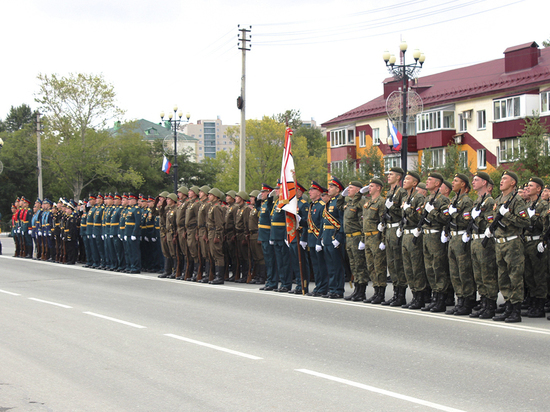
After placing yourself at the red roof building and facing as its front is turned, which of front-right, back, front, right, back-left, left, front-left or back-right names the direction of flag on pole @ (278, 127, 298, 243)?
front-left

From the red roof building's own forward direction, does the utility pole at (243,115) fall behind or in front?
in front

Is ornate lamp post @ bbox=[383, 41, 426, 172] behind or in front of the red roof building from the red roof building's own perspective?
in front

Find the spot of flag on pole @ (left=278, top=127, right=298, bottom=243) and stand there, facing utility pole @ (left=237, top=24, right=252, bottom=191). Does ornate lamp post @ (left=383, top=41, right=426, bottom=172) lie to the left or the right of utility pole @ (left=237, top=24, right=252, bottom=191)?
right

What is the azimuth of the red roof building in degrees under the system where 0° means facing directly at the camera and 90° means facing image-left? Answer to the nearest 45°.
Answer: approximately 45°

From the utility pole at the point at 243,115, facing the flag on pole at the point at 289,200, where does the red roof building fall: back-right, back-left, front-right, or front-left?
back-left

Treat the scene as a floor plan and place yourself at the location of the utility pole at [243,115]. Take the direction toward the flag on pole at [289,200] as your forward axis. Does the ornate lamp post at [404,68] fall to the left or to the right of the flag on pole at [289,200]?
left
